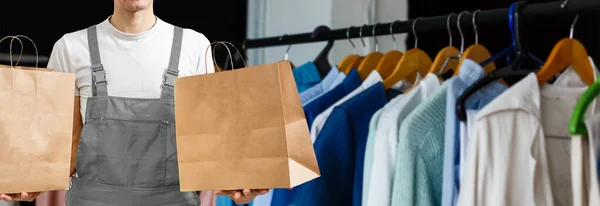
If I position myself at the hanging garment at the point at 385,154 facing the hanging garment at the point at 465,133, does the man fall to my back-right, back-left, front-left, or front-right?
back-right

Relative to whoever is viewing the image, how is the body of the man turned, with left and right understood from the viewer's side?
facing the viewer

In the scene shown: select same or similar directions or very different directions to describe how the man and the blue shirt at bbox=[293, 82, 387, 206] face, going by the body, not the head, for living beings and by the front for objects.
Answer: same or similar directions
